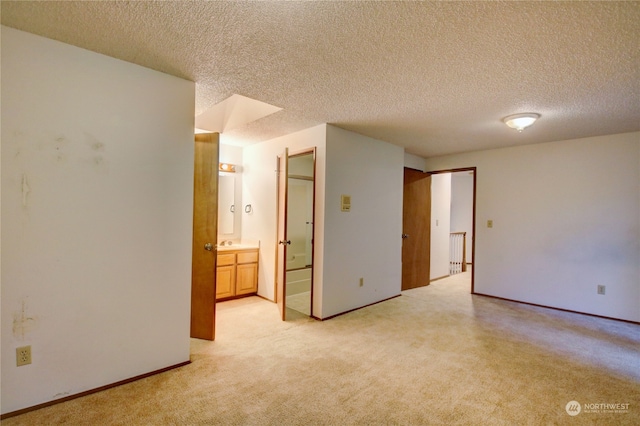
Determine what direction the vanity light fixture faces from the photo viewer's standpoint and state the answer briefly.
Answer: facing the viewer and to the right of the viewer

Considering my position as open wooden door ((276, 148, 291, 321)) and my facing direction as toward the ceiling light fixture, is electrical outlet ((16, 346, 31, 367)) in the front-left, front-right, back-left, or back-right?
back-right

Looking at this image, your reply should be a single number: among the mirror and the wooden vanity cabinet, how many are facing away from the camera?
0

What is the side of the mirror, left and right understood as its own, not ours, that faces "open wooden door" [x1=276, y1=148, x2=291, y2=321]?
front

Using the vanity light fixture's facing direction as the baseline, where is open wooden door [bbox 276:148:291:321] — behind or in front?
in front

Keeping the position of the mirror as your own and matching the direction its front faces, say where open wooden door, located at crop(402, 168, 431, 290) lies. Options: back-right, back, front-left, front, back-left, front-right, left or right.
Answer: front-left

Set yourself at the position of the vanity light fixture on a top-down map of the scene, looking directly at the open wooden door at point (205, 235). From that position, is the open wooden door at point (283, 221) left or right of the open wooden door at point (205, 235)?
left

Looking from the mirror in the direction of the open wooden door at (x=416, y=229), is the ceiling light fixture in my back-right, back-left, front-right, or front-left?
front-right

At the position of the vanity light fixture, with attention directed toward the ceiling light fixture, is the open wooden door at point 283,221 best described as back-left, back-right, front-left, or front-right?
front-right

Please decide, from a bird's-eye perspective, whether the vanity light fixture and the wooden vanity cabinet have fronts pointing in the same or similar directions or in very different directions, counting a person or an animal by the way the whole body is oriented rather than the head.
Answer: same or similar directions

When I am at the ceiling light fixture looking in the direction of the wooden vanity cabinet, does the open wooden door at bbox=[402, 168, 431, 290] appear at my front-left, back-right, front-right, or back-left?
front-right

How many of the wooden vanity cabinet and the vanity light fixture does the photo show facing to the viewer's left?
0

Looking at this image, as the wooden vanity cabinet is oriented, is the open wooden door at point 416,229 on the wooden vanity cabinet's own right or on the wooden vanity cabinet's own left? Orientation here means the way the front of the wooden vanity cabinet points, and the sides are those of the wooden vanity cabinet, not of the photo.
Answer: on the wooden vanity cabinet's own left

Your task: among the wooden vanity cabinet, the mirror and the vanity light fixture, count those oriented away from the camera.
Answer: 0
